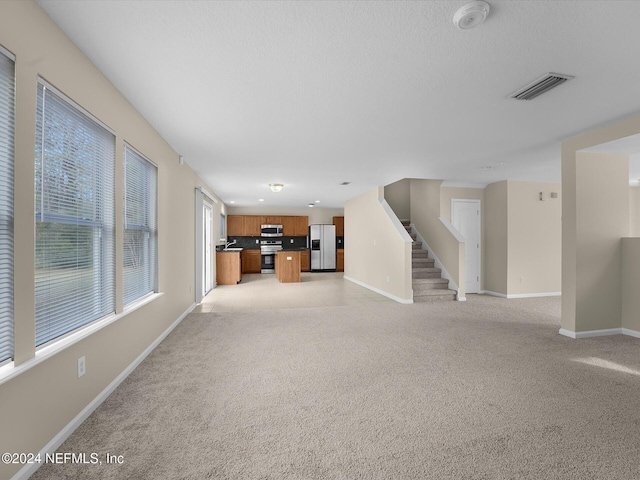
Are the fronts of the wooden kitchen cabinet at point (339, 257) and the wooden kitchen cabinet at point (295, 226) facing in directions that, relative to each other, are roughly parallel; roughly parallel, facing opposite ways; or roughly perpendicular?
roughly parallel

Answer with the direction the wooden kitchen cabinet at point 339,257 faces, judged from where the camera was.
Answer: facing the viewer

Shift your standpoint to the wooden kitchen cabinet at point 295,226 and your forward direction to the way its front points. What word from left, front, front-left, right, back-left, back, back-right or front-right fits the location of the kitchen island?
front

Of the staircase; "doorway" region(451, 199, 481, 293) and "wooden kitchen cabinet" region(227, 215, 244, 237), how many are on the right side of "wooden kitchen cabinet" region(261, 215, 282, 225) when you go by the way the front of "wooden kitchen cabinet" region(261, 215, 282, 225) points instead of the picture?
1

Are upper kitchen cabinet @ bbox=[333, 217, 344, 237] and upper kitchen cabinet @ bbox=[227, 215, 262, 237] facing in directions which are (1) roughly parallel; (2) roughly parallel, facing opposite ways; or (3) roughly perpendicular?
roughly parallel

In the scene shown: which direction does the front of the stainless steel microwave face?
toward the camera

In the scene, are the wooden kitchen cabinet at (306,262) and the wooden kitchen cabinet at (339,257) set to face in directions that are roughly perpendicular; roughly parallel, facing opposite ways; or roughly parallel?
roughly parallel

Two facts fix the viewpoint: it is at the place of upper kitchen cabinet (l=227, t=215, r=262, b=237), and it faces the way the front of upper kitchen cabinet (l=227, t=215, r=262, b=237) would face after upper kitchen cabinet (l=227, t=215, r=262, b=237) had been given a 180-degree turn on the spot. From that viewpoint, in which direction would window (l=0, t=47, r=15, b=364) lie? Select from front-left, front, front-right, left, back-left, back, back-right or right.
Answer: back

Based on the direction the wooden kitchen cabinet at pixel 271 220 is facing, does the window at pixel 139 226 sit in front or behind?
in front

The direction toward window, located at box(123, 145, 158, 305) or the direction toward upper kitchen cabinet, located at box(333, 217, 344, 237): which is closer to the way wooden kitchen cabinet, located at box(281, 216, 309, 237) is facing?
the window

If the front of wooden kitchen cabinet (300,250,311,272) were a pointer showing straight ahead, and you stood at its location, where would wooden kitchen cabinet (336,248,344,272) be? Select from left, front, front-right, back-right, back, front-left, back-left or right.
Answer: left

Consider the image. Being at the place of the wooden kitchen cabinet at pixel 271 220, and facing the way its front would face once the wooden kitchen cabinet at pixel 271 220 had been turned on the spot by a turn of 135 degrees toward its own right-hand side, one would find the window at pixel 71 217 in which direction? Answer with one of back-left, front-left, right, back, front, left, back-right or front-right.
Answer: back-left

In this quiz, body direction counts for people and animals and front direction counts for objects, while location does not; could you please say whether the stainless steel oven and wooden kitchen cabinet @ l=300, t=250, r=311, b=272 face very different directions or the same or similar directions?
same or similar directions

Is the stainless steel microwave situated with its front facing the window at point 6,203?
yes

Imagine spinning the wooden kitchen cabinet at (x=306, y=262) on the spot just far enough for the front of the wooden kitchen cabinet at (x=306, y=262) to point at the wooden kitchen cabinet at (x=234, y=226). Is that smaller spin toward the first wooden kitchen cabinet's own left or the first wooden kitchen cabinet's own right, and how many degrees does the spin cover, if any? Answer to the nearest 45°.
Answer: approximately 90° to the first wooden kitchen cabinet's own right
